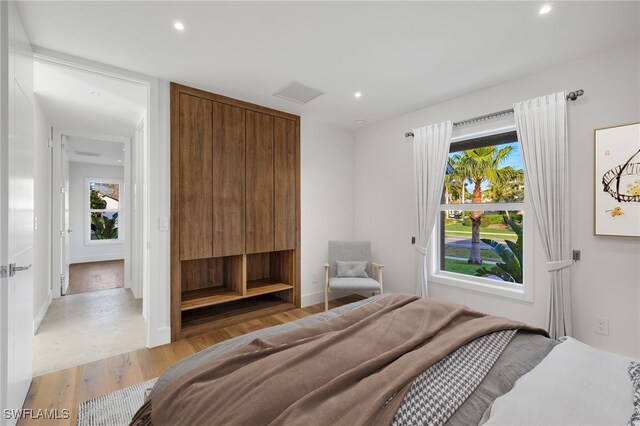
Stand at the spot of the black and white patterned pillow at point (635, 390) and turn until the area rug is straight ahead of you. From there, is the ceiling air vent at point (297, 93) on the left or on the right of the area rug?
right

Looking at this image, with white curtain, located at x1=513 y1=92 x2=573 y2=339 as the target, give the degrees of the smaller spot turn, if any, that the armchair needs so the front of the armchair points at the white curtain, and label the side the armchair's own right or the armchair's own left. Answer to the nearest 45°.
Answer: approximately 45° to the armchair's own left

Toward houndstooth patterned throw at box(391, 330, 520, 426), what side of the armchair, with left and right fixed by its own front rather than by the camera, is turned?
front

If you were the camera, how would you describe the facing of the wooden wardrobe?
facing the viewer and to the right of the viewer

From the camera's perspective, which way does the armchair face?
toward the camera

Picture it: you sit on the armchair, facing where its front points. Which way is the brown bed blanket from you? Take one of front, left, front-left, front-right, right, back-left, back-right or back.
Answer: front

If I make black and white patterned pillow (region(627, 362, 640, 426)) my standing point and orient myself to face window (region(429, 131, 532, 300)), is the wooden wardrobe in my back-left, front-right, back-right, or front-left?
front-left

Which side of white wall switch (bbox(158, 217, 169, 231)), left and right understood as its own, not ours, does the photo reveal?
front

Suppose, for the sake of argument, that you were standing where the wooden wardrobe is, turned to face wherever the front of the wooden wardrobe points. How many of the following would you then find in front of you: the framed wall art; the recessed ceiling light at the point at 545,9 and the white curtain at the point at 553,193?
3

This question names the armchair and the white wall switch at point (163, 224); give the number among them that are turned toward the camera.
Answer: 2

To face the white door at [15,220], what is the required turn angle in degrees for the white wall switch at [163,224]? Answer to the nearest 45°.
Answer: approximately 45° to its right
